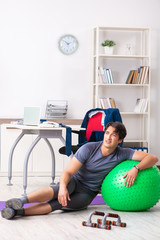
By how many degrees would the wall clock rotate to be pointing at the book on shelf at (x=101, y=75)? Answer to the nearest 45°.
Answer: approximately 90° to its left

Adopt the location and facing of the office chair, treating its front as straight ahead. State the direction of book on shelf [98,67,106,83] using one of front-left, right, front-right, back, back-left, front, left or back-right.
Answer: back-right

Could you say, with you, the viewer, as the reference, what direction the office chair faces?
facing the viewer and to the left of the viewer

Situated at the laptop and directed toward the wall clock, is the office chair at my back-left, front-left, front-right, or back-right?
front-right

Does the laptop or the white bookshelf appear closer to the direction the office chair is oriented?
the laptop

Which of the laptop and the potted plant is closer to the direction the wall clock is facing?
the laptop

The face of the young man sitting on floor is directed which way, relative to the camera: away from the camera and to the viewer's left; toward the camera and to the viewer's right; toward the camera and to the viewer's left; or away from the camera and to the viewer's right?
toward the camera and to the viewer's left

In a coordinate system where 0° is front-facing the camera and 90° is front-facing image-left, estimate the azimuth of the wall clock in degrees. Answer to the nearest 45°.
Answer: approximately 0°

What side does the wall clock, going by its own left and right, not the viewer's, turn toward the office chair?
front

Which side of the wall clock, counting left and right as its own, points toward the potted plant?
left

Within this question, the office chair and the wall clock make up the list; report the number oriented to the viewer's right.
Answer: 0

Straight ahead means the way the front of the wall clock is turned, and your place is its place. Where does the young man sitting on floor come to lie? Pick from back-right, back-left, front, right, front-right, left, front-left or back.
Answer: front

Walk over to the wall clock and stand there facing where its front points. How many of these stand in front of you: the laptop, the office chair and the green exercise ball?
3

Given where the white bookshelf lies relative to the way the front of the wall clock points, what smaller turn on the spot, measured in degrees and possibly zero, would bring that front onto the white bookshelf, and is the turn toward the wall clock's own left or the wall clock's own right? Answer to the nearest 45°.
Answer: approximately 90° to the wall clock's own left

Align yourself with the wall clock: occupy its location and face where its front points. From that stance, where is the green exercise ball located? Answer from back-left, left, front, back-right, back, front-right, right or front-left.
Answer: front
